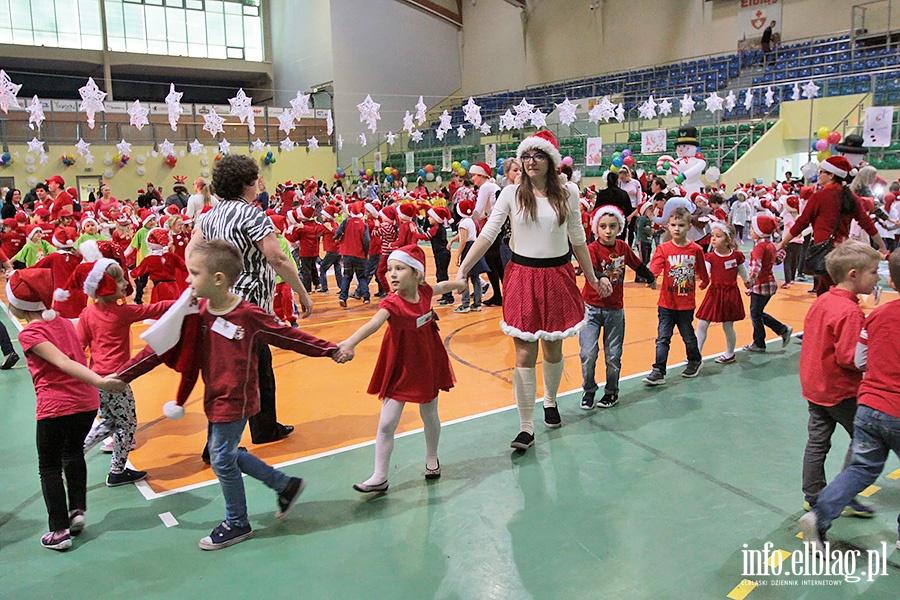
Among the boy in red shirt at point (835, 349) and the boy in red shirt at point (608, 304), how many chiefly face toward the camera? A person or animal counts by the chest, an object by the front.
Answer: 1

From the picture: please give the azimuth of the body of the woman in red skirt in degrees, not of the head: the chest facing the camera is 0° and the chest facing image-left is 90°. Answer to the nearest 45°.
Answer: approximately 0°

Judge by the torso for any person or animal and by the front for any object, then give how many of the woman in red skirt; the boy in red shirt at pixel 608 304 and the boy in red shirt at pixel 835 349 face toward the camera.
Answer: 2

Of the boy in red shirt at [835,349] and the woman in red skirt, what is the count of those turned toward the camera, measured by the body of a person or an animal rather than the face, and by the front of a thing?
1

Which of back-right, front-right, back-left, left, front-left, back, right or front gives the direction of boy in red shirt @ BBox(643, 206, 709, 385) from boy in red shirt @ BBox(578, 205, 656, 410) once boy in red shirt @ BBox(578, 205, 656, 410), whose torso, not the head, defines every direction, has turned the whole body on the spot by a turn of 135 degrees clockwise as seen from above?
right

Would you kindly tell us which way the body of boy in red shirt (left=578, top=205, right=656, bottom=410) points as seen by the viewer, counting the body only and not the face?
toward the camera

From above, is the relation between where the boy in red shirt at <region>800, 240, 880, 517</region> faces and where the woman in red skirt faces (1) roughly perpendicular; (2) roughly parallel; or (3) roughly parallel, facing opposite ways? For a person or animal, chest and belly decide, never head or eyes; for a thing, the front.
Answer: roughly perpendicular
